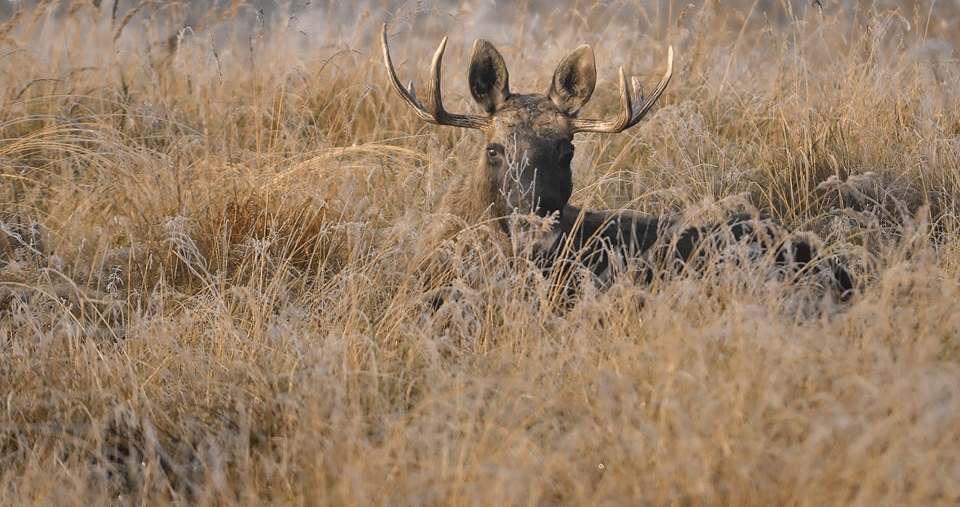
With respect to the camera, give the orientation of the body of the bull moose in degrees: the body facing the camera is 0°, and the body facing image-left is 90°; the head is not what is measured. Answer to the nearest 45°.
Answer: approximately 45°
